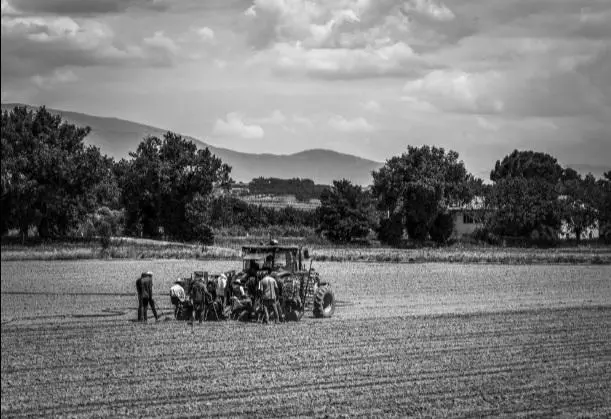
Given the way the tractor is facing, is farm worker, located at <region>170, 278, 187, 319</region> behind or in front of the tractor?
behind

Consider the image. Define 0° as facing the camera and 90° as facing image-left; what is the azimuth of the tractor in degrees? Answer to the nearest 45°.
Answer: approximately 225°

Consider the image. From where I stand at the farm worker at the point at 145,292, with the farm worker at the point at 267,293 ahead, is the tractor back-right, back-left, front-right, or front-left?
front-left

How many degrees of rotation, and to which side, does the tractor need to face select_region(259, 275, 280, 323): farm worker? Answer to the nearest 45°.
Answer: approximately 135° to its right

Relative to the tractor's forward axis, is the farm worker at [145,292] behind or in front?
behind

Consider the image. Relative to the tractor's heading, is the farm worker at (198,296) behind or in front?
behind
